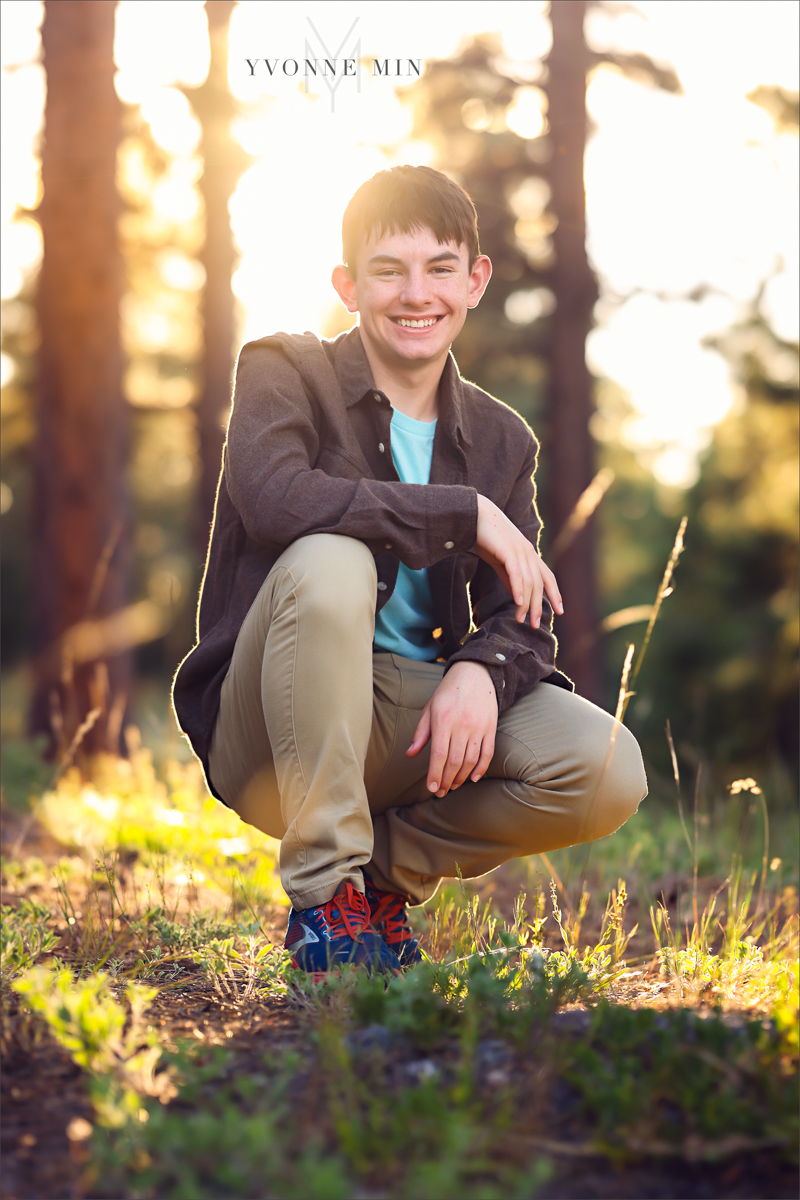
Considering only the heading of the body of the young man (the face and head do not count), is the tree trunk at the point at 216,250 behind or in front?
behind

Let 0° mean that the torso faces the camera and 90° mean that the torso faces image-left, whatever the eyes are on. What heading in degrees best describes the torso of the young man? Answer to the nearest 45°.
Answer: approximately 315°
